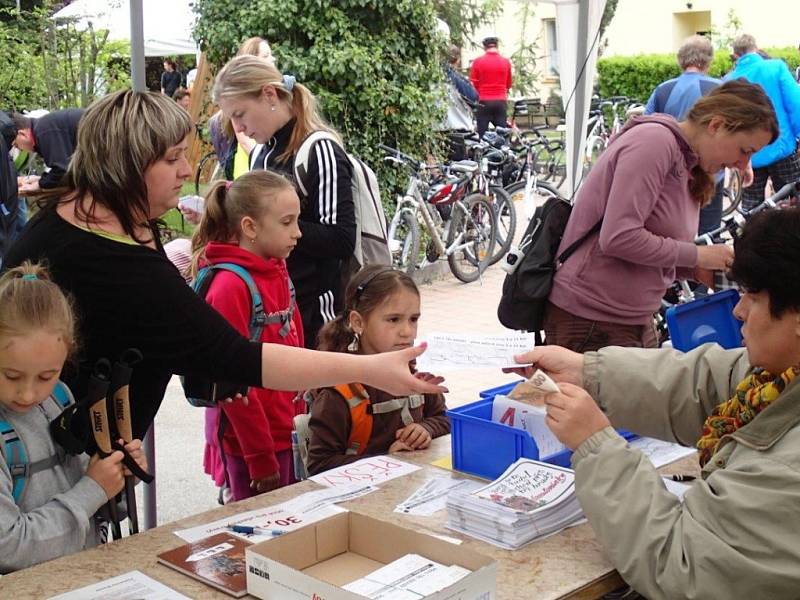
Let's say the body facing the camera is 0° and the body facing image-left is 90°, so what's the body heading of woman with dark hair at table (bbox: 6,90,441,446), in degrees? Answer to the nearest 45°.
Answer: approximately 270°

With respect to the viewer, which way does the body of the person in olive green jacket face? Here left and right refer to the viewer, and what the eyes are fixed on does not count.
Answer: facing to the left of the viewer

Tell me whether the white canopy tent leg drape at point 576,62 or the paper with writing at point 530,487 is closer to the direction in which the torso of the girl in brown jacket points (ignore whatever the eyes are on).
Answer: the paper with writing

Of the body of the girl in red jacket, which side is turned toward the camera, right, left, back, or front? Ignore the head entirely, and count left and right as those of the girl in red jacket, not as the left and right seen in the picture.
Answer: right

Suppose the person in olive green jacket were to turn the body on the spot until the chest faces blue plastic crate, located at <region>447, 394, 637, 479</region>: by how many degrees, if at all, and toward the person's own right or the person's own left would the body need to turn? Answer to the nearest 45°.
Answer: approximately 45° to the person's own right

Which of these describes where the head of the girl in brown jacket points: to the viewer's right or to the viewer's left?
to the viewer's right

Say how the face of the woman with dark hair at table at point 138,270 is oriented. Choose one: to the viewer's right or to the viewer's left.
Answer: to the viewer's right

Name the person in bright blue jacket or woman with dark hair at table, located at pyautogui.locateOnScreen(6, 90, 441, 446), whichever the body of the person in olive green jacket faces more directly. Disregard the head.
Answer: the woman with dark hair at table

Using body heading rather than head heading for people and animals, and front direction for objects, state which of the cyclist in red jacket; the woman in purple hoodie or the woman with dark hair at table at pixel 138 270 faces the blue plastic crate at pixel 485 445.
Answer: the woman with dark hair at table

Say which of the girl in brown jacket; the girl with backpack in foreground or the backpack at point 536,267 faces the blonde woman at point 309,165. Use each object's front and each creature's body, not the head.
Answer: the backpack

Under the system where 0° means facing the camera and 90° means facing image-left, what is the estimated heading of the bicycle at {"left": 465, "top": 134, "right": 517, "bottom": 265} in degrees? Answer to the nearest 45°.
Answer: approximately 315°
